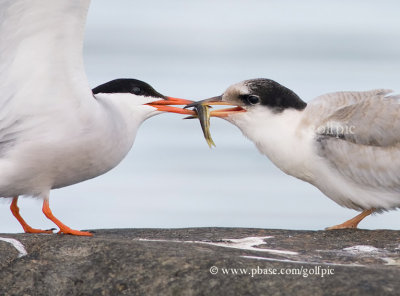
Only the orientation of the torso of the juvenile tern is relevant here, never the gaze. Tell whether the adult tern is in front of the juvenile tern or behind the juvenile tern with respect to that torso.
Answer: in front

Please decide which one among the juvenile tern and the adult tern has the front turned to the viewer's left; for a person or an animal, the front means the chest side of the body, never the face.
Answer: the juvenile tern

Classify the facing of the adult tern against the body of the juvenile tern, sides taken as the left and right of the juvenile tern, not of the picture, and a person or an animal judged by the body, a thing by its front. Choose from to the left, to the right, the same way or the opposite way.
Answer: the opposite way

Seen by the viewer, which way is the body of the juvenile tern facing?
to the viewer's left

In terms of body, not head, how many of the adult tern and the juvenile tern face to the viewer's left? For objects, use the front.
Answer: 1

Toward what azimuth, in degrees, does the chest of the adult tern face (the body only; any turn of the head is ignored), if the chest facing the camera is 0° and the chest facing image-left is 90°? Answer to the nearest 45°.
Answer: approximately 270°

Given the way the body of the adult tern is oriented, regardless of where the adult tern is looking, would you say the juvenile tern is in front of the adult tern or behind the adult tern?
in front
